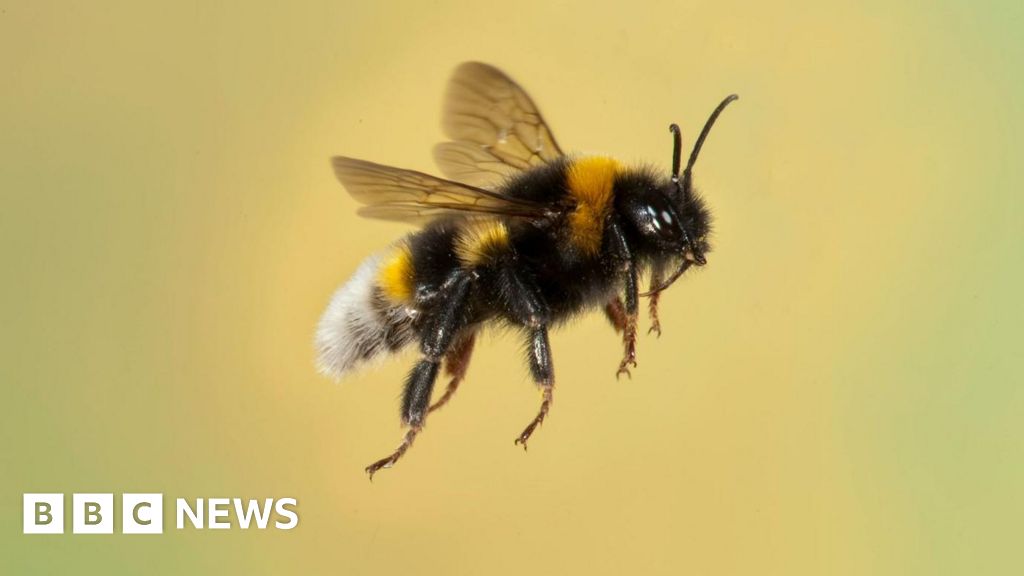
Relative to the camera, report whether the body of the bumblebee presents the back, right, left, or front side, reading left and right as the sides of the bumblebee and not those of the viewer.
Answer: right
